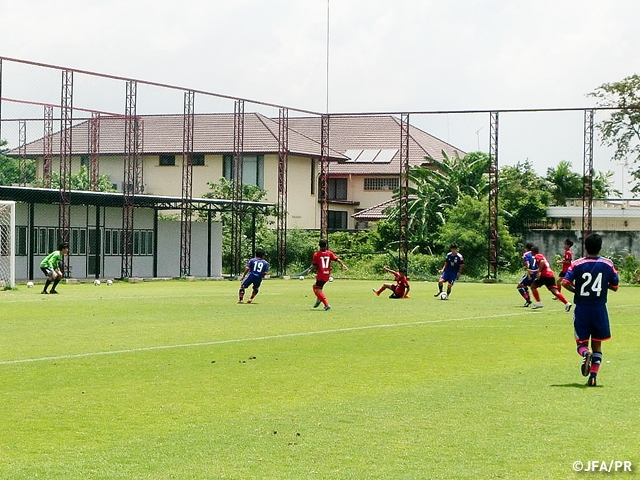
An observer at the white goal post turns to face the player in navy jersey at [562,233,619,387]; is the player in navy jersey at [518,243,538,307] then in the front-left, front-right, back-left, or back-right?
front-left

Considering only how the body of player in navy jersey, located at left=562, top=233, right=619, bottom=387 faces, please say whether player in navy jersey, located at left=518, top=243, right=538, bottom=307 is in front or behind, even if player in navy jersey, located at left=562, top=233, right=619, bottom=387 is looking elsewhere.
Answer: in front

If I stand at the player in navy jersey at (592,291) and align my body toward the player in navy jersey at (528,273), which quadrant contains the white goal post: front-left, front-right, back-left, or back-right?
front-left

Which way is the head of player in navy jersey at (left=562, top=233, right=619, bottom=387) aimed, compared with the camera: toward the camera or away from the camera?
away from the camera

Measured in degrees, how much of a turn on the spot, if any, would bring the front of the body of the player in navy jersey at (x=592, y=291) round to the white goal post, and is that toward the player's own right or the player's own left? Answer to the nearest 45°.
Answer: approximately 45° to the player's own left

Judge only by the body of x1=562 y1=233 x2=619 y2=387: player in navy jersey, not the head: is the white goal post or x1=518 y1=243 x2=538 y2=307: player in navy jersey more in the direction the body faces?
the player in navy jersey

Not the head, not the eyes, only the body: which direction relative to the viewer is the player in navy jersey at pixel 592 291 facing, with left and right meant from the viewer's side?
facing away from the viewer

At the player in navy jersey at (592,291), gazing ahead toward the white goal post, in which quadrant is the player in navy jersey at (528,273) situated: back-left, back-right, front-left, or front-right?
front-right
